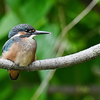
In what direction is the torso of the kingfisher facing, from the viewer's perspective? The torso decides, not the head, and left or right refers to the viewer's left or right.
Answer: facing the viewer and to the right of the viewer
